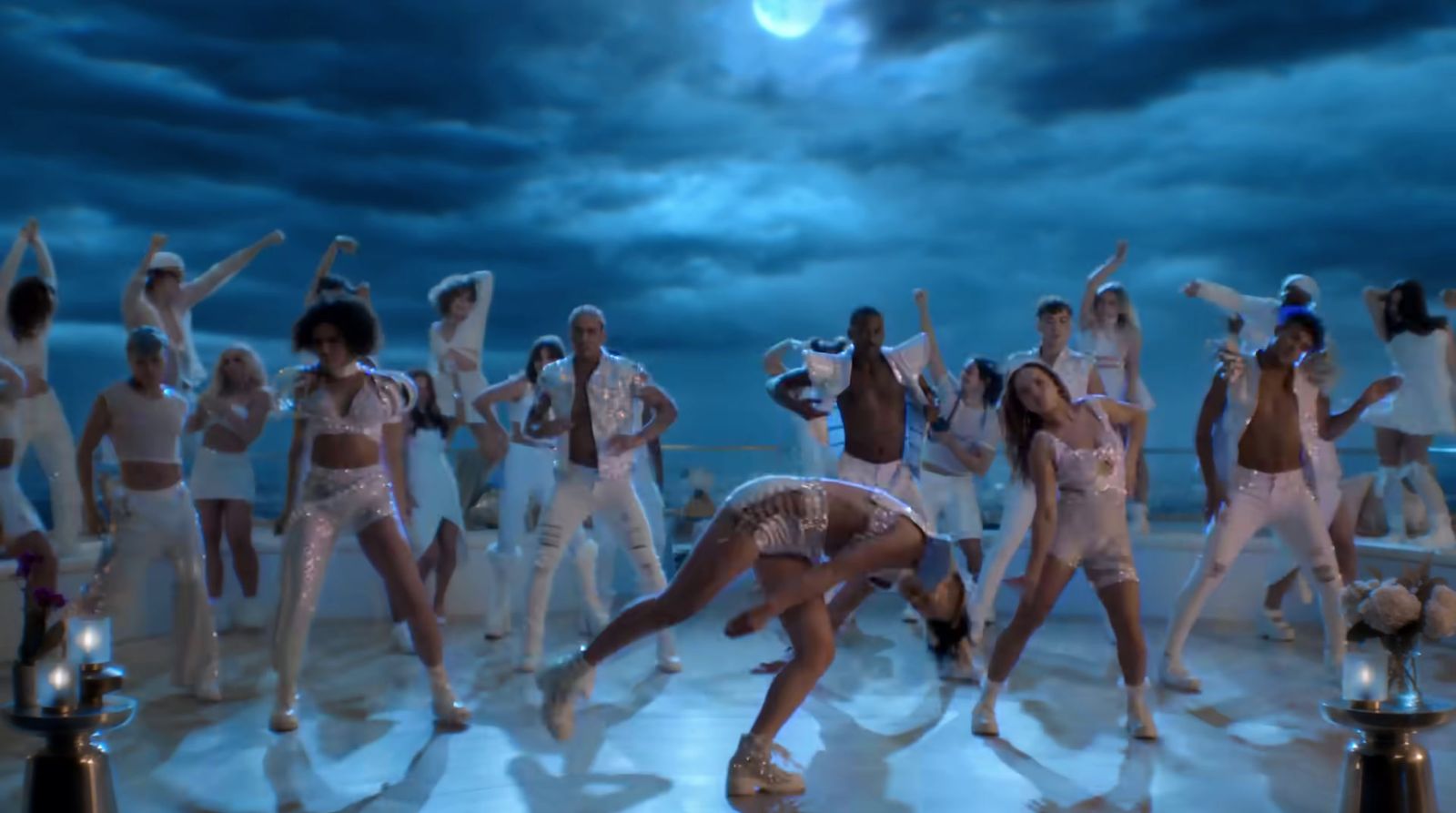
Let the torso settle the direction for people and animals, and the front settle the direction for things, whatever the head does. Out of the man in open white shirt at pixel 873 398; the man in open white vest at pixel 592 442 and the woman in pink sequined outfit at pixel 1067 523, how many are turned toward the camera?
3

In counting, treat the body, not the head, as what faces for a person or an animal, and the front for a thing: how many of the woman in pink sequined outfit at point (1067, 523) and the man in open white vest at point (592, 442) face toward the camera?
2

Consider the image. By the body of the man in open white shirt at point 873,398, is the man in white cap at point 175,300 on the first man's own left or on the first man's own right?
on the first man's own right

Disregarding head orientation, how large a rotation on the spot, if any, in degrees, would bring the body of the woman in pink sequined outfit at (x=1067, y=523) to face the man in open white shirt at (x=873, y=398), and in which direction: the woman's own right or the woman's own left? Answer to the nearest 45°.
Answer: approximately 135° to the woman's own right

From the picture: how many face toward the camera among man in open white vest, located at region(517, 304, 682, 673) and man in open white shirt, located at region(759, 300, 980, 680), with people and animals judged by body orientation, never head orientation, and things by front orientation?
2

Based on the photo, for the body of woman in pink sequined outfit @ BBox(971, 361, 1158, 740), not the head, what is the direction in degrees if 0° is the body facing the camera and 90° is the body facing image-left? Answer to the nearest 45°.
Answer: approximately 0°

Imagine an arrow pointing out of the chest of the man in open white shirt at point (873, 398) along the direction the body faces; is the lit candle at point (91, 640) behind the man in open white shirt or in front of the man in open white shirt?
in front

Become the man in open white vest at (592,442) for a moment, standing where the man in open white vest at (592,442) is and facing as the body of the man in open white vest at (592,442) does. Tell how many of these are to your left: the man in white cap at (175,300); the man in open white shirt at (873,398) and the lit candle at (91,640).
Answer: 1

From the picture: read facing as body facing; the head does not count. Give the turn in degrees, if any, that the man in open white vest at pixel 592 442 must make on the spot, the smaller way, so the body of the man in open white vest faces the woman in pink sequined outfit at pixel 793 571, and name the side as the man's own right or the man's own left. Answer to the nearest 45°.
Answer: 0° — they already face them

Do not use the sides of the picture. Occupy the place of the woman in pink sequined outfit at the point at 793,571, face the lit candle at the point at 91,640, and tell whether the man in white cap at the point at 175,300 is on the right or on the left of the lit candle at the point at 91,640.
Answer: right
